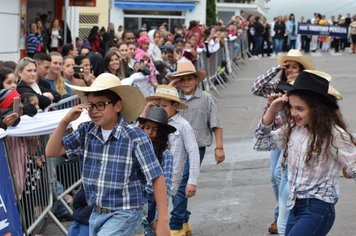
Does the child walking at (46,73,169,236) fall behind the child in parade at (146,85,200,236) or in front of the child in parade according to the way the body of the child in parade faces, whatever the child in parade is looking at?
in front

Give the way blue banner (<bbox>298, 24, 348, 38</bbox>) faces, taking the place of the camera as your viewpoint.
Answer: facing the viewer

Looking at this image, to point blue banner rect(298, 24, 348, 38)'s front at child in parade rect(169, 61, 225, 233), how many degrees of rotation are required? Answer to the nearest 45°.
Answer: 0° — it already faces them

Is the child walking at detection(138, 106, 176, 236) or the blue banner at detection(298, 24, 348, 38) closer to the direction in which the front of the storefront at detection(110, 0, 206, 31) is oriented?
the child walking

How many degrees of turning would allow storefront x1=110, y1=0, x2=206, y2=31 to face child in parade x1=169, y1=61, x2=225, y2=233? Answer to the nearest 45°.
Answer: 0° — it already faces them

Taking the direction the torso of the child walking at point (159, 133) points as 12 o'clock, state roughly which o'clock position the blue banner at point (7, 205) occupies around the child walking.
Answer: The blue banner is roughly at 2 o'clock from the child walking.

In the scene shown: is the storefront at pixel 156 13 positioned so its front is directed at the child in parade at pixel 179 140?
yes

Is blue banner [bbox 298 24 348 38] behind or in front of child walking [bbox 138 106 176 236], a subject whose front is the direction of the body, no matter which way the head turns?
behind

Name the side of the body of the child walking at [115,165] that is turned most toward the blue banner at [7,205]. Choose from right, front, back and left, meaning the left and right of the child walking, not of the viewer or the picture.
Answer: right

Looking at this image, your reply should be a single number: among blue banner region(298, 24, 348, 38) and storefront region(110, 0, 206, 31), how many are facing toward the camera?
2

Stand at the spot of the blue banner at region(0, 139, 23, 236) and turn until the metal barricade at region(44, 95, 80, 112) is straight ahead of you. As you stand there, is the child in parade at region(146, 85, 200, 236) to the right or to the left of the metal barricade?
right

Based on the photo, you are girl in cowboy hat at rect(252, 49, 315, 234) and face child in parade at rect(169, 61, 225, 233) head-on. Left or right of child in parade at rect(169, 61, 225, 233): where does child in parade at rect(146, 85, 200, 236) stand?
left

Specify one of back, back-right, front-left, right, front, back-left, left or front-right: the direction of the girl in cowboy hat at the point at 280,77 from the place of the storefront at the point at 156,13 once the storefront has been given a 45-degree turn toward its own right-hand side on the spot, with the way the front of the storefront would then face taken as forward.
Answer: front-left

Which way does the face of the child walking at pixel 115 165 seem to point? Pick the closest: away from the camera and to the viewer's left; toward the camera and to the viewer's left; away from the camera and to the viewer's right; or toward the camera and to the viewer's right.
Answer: toward the camera and to the viewer's left

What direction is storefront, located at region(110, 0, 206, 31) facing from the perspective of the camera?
toward the camera

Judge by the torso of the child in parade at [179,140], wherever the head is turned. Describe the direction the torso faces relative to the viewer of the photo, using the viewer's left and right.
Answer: facing the viewer and to the left of the viewer
